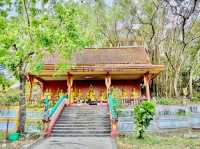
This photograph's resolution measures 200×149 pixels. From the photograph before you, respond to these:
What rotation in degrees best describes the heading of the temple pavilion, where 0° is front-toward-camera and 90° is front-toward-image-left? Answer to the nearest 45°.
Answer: approximately 0°

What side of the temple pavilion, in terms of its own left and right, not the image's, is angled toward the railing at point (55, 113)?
front

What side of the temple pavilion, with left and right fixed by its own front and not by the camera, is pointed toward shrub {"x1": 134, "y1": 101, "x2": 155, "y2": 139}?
front

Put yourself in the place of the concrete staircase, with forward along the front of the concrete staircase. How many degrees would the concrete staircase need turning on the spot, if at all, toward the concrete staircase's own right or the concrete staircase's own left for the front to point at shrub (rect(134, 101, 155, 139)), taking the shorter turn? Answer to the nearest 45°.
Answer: approximately 45° to the concrete staircase's own left

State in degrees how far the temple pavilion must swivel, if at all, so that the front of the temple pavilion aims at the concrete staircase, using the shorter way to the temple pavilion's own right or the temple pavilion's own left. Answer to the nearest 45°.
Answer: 0° — it already faces it

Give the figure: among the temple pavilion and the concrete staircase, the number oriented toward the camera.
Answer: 2

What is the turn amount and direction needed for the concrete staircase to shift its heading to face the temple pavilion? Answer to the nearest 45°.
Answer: approximately 180°

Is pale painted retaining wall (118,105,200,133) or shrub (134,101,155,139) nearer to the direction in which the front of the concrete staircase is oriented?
the shrub

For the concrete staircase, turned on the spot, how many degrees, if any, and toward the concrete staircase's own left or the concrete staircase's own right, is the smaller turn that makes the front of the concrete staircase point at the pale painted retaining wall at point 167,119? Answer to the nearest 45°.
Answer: approximately 90° to the concrete staircase's own left
